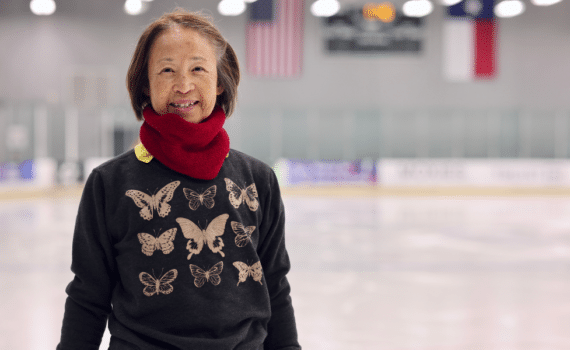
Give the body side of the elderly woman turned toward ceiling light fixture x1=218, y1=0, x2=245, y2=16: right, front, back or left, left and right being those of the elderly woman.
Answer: back

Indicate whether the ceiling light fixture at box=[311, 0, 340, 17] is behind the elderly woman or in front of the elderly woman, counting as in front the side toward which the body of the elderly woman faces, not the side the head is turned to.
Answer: behind

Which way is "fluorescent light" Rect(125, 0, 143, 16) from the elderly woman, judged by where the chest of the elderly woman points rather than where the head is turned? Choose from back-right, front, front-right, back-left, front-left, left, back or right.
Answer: back

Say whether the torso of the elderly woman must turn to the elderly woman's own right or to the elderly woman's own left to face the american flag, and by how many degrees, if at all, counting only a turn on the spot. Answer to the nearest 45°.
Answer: approximately 180°

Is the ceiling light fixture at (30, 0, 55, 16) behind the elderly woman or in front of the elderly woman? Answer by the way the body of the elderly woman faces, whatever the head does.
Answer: behind

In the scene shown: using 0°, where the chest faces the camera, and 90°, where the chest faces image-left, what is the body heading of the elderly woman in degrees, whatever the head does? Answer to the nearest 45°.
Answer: approximately 0°
